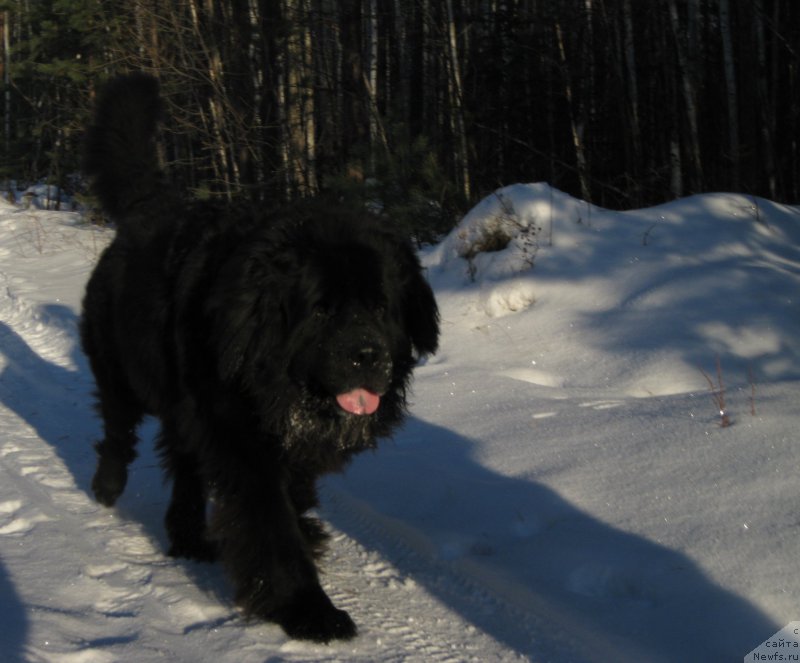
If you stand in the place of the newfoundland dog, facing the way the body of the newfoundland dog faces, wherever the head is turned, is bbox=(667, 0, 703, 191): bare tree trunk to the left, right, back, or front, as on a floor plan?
left

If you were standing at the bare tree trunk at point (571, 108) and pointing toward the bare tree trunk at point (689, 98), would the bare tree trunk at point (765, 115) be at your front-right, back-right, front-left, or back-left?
front-left

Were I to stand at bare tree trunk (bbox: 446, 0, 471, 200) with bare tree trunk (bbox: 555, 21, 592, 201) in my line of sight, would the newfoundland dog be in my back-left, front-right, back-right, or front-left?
back-right

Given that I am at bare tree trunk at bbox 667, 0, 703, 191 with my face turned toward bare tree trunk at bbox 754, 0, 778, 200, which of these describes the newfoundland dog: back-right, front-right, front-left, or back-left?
back-right

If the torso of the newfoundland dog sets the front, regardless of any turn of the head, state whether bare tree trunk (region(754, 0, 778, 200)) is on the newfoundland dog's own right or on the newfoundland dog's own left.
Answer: on the newfoundland dog's own left

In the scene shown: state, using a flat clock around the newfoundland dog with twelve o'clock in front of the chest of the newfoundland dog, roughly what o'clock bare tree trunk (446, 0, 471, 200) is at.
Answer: The bare tree trunk is roughly at 8 o'clock from the newfoundland dog.
